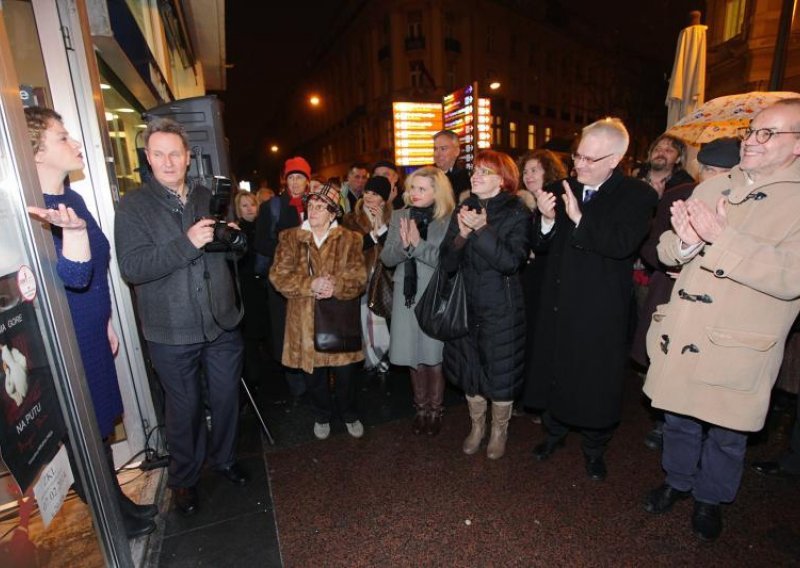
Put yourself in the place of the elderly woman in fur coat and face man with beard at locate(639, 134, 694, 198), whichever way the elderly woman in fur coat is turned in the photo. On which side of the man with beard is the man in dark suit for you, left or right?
left

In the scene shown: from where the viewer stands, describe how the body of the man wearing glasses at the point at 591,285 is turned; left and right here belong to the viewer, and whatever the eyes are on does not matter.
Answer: facing the viewer and to the left of the viewer

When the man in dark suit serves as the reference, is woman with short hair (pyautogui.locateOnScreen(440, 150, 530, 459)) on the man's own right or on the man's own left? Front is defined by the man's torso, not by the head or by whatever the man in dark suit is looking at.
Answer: on the man's own left

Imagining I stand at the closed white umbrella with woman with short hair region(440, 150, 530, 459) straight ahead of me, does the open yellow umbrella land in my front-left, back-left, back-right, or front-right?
front-left

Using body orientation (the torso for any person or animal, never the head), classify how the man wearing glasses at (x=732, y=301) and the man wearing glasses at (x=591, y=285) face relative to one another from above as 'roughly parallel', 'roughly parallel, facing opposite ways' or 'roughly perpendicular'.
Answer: roughly parallel

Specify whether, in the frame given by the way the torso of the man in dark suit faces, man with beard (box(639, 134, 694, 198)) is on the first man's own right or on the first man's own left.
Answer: on the first man's own left

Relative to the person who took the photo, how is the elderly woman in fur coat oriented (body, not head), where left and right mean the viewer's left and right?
facing the viewer

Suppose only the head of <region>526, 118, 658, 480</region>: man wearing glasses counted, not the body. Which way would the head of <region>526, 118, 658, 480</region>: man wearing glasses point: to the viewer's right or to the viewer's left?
to the viewer's left

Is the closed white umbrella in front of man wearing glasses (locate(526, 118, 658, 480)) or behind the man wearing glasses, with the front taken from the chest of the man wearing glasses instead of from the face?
behind

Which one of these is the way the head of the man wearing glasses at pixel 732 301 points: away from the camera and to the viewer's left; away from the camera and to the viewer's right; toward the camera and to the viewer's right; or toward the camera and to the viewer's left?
toward the camera and to the viewer's left

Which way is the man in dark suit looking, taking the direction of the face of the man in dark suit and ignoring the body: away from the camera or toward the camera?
toward the camera

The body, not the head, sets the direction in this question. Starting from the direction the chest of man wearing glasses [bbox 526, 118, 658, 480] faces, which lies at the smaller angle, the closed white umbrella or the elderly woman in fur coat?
the elderly woman in fur coat
